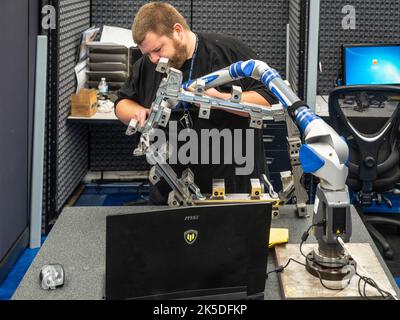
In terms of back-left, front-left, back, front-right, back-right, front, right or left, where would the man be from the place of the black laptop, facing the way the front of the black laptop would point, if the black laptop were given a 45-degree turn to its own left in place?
front-right

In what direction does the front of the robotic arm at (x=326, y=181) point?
to the viewer's left

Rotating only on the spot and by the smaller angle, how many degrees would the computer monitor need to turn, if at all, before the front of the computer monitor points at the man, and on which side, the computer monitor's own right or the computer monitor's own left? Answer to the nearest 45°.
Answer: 0° — it already faces them

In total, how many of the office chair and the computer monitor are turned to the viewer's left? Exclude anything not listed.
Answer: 0

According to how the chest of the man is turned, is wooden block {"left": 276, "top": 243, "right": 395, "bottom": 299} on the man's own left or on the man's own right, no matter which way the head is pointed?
on the man's own left

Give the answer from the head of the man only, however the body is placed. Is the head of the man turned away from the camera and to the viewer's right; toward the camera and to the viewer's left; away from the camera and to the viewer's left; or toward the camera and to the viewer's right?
toward the camera and to the viewer's left

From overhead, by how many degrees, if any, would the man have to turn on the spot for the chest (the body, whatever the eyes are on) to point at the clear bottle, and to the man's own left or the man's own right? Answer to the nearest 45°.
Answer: approximately 135° to the man's own right

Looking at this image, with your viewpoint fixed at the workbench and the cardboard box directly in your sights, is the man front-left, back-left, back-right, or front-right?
front-right

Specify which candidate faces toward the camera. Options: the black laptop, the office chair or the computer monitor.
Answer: the computer monitor

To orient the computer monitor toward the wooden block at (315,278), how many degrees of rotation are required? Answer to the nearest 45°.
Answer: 0° — it already faces it

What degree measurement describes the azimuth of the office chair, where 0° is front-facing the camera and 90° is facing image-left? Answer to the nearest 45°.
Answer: approximately 180°

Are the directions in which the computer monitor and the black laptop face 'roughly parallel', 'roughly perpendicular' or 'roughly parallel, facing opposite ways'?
roughly parallel, facing opposite ways

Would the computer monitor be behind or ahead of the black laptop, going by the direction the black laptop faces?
ahead

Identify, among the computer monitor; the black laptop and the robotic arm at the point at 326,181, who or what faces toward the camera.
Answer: the computer monitor

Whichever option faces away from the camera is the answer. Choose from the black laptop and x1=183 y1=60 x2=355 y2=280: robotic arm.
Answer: the black laptop

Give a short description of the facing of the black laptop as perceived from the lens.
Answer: facing away from the viewer

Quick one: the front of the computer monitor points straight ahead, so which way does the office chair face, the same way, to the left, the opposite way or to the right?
the opposite way
